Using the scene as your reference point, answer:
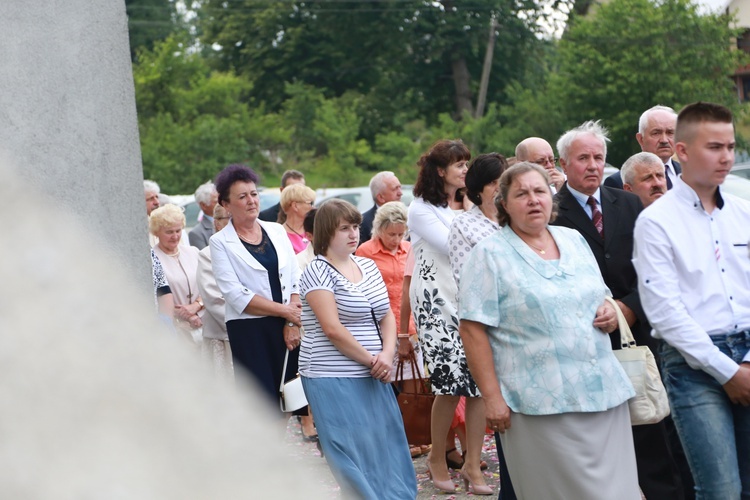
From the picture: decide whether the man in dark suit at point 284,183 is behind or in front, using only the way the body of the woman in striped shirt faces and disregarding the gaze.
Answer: behind

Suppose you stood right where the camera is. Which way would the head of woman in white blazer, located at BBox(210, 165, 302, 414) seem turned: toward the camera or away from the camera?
toward the camera

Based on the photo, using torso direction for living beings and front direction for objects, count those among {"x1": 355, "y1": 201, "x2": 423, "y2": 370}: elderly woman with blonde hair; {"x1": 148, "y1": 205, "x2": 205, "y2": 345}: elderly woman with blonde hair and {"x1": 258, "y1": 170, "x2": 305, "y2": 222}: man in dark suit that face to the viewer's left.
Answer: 0

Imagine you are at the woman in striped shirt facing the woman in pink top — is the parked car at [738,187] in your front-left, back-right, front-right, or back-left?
front-right

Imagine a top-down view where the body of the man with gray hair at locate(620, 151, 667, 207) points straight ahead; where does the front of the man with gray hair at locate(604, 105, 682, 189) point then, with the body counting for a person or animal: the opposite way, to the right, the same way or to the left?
the same way

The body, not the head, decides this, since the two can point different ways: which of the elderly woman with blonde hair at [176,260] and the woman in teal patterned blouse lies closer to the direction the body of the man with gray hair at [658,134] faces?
the woman in teal patterned blouse

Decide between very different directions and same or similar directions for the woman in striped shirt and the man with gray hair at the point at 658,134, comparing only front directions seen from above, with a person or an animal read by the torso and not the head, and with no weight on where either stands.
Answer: same or similar directions

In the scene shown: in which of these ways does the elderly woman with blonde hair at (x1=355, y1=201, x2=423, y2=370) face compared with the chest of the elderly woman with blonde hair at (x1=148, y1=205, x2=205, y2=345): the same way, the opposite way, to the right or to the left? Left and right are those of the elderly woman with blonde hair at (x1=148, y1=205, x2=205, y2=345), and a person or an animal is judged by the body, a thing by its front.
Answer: the same way

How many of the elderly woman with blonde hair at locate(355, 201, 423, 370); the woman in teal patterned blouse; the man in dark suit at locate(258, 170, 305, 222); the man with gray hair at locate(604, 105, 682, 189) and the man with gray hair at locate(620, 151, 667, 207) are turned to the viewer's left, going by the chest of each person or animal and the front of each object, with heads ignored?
0

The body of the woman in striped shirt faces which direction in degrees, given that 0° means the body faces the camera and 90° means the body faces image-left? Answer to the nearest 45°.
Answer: approximately 315°

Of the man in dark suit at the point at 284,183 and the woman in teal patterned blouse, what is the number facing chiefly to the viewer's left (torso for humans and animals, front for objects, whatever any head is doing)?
0

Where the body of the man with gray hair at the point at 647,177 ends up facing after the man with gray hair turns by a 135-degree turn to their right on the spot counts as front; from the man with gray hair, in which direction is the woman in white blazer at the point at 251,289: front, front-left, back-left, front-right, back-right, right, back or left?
front
